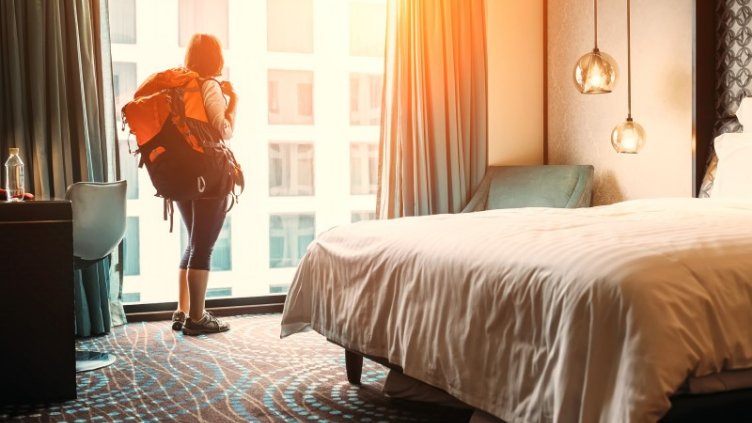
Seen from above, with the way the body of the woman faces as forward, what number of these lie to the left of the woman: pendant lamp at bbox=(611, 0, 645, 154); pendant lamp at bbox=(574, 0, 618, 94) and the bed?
0

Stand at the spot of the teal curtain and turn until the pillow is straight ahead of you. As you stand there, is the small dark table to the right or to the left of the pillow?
right

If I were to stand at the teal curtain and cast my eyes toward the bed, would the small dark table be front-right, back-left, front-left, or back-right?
front-right

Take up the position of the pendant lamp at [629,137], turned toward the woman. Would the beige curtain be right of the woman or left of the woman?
right

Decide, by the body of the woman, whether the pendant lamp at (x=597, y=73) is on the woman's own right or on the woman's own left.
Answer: on the woman's own right

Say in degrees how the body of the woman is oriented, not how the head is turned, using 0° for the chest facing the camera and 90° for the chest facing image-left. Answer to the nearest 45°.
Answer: approximately 225°

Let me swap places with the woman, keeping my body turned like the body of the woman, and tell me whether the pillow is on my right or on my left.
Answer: on my right

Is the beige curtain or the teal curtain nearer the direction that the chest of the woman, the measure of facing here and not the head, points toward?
the beige curtain

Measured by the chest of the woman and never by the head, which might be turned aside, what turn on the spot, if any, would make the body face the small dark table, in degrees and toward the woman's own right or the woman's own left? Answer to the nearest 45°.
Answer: approximately 180°

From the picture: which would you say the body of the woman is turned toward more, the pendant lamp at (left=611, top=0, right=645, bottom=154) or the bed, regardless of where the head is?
the pendant lamp

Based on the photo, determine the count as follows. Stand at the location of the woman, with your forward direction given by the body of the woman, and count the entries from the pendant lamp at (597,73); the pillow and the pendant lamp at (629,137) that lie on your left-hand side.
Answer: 0

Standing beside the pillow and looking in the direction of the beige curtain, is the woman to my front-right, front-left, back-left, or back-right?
front-left

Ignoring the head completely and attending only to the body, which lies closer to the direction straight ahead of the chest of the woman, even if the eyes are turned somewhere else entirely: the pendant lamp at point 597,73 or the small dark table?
the pendant lamp

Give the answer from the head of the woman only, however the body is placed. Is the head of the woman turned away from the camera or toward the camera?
away from the camera

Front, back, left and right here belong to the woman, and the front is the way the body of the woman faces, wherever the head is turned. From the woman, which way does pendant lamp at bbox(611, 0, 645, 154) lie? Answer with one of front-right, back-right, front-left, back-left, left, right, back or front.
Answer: front-right

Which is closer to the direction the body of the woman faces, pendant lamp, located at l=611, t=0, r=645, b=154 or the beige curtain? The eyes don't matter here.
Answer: the beige curtain

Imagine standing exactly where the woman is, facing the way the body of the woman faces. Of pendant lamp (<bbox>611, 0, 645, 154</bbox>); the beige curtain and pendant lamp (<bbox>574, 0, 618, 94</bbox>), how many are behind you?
0

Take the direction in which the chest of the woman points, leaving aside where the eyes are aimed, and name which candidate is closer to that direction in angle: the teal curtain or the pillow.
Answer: the pillow

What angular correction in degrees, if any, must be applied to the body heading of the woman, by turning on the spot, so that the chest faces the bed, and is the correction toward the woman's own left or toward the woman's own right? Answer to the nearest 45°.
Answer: approximately 135° to the woman's own right
